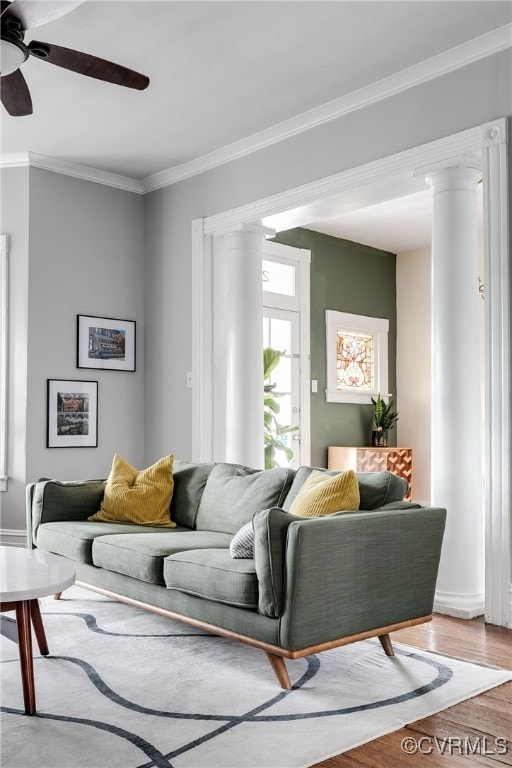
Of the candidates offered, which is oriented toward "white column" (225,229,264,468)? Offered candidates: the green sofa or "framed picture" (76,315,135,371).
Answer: the framed picture

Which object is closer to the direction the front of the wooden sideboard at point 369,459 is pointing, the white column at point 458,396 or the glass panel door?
the white column

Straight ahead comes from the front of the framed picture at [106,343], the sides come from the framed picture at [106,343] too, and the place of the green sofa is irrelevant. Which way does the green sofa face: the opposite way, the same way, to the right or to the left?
to the right

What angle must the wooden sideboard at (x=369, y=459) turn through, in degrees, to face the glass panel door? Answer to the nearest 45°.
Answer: approximately 90° to its right

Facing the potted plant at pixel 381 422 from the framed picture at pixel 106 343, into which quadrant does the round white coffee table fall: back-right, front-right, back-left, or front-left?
back-right

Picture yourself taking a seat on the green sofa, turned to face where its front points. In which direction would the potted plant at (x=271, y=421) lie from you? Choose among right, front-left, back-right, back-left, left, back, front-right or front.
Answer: back-right

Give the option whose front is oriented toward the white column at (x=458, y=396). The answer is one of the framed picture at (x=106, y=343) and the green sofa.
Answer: the framed picture

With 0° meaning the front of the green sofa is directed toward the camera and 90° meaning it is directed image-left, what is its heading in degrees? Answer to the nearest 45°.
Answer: approximately 45°

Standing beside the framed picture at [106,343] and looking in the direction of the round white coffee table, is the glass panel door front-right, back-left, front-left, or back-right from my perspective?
back-left

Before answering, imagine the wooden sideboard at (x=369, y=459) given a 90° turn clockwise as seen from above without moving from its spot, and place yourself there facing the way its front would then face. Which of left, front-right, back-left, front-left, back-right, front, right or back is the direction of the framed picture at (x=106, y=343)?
front

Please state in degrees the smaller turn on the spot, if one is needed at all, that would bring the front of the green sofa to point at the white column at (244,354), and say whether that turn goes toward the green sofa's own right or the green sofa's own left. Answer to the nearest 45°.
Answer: approximately 135° to the green sofa's own right

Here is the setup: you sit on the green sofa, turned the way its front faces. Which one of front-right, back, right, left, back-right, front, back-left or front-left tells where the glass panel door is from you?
back-right

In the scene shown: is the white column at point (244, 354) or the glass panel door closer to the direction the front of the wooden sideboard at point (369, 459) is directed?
the white column

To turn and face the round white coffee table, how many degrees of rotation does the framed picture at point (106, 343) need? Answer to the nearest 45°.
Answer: approximately 45° to its right

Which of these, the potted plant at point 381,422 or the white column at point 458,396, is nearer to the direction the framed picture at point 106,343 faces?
the white column

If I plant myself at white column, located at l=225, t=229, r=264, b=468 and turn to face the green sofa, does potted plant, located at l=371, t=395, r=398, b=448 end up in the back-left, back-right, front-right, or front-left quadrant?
back-left
